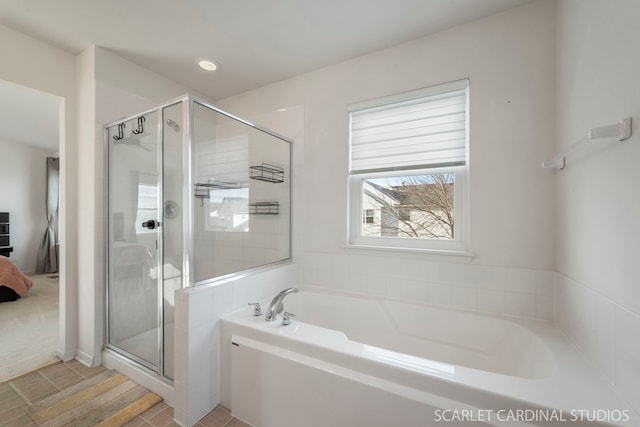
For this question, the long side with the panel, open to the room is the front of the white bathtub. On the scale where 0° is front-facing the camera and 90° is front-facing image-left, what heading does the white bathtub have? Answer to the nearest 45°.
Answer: approximately 45°

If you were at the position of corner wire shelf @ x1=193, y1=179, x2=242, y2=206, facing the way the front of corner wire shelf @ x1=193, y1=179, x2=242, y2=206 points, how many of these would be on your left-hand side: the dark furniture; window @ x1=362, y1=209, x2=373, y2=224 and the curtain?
1

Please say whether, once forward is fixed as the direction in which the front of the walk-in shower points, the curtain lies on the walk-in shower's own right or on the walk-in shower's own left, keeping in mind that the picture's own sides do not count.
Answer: on the walk-in shower's own right

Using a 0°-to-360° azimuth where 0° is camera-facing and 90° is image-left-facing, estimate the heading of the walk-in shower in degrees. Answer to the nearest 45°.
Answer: approximately 45°

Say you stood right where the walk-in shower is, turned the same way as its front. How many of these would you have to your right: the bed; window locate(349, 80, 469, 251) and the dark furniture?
2

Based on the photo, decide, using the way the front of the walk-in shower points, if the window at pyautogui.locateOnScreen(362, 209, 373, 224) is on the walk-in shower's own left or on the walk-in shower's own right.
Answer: on the walk-in shower's own left

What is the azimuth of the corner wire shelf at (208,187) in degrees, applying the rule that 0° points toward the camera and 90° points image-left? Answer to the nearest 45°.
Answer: approximately 0°

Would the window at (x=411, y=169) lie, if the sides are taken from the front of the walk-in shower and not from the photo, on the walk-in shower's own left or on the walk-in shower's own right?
on the walk-in shower's own left

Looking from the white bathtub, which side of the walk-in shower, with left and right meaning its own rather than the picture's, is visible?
left

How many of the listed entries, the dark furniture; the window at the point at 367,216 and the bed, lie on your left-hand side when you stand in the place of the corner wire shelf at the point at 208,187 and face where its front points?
1

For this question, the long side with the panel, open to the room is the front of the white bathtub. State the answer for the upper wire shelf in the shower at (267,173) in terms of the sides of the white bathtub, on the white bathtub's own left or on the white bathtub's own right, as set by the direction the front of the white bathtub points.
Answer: on the white bathtub's own right
